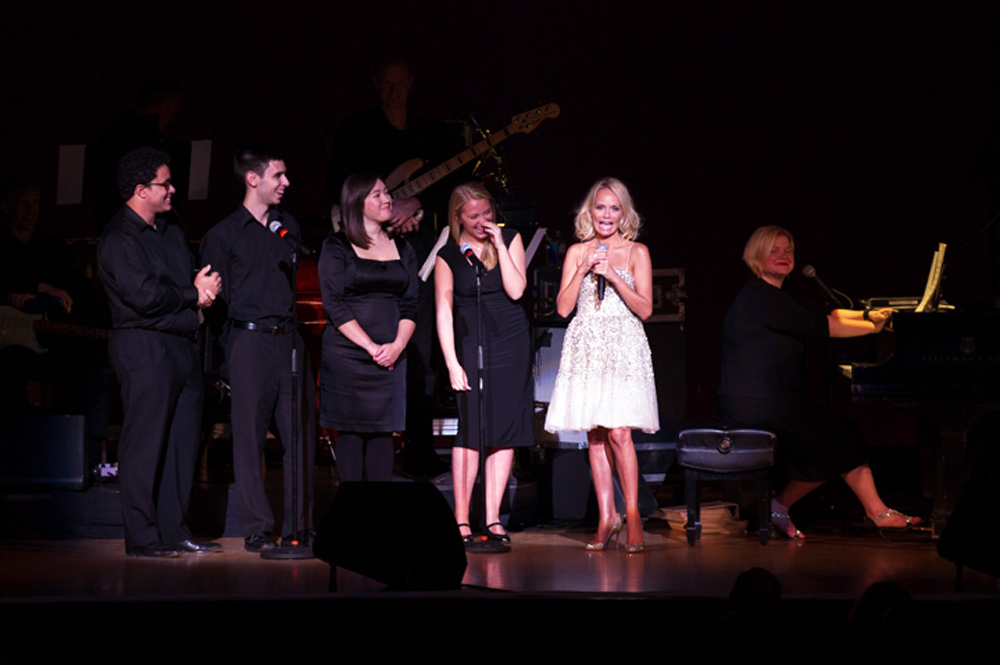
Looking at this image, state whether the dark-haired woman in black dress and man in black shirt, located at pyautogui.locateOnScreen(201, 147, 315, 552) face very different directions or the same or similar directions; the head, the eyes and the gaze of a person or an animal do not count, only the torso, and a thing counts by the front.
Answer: same or similar directions

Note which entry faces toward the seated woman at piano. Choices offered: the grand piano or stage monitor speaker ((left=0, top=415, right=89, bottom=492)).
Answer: the grand piano

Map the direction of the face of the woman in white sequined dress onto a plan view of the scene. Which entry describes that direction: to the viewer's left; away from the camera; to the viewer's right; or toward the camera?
toward the camera

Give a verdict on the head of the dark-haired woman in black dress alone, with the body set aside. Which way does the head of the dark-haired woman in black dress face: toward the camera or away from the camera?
toward the camera

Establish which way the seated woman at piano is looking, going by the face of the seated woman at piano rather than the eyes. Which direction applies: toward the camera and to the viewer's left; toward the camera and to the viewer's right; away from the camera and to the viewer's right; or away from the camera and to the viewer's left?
toward the camera and to the viewer's right

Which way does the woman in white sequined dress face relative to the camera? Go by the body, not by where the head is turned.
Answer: toward the camera

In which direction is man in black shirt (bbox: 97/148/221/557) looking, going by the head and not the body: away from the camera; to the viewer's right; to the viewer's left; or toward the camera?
to the viewer's right

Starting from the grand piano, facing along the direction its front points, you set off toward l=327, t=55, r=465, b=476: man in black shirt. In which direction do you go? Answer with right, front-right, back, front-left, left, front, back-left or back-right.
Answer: front

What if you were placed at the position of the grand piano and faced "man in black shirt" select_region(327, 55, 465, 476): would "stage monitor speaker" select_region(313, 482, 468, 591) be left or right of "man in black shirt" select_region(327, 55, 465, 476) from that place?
left

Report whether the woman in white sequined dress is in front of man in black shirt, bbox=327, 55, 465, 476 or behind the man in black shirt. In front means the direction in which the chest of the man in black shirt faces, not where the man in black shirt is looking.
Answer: in front

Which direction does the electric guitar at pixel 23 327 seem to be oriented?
toward the camera

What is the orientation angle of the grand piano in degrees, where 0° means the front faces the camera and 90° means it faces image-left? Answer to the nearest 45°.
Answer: approximately 90°

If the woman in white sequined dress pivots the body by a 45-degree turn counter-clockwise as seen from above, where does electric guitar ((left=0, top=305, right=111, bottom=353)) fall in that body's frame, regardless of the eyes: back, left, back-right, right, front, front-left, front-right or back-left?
back-right

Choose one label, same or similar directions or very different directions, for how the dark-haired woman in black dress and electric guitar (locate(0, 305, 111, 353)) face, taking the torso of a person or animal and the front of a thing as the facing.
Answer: same or similar directions

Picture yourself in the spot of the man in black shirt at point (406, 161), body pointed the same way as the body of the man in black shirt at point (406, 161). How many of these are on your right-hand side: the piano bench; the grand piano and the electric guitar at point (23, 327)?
1

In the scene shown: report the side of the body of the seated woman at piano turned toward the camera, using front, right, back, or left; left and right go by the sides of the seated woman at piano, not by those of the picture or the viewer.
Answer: right
